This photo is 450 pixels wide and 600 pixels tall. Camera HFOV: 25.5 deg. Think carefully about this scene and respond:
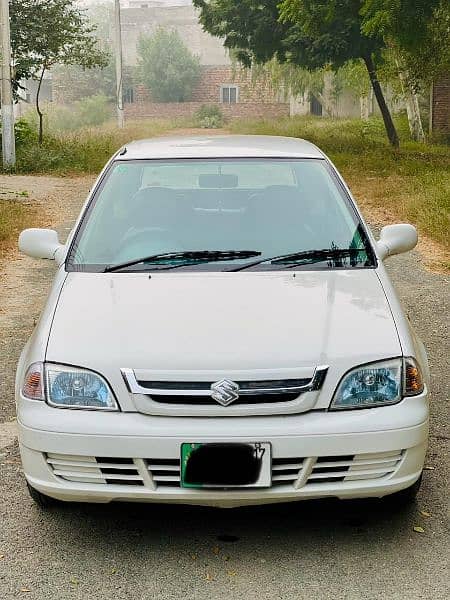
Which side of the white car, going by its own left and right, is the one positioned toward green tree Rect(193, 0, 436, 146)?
back

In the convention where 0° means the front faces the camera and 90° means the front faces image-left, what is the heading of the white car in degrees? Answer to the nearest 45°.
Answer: approximately 0°

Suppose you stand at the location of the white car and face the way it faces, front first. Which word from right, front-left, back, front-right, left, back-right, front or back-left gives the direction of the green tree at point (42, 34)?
back

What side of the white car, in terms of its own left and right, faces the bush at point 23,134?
back
